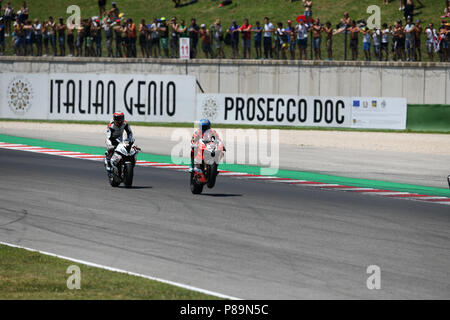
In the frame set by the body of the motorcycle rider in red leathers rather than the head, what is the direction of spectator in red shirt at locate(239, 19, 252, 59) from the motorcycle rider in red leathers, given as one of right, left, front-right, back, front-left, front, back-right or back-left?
back-left

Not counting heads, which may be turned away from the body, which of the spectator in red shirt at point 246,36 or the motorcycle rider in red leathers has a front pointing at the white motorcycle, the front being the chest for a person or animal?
the spectator in red shirt

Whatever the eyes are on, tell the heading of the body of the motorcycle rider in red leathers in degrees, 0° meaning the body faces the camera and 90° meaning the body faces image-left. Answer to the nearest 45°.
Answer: approximately 315°

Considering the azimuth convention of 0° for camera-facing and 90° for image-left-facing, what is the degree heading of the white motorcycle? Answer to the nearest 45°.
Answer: approximately 315°

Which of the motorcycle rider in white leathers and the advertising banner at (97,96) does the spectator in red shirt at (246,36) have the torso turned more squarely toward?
the motorcycle rider in white leathers

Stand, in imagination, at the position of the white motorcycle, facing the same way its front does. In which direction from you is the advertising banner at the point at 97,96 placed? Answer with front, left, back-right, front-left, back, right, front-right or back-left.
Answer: back-left

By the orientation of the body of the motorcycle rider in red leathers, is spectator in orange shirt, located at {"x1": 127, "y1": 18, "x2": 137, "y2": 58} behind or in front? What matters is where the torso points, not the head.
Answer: behind

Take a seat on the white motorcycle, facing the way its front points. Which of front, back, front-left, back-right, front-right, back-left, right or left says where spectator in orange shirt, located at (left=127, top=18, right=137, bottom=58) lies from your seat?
back-left
